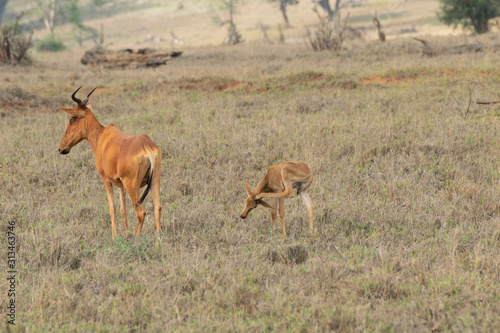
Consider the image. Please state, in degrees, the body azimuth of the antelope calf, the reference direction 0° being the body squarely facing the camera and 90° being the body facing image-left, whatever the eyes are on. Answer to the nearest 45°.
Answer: approximately 90°

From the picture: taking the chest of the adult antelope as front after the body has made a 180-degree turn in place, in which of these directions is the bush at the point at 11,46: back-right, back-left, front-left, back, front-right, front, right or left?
back-left

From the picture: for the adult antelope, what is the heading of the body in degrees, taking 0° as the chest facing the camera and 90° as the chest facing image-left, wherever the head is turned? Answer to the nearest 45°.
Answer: approximately 135°

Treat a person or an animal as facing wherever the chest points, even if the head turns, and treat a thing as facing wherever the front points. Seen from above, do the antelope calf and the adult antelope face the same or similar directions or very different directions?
same or similar directions

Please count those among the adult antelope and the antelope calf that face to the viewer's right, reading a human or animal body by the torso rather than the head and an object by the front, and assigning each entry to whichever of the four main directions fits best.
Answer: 0

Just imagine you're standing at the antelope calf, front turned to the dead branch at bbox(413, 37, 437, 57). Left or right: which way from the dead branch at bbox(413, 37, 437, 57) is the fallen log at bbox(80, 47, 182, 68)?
left

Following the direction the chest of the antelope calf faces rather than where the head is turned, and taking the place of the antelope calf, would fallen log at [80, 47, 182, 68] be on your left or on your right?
on your right

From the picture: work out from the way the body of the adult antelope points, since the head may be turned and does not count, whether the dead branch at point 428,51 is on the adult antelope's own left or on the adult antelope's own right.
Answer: on the adult antelope's own right

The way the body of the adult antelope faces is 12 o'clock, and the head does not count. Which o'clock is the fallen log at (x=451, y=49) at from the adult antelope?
The fallen log is roughly at 3 o'clock from the adult antelope.

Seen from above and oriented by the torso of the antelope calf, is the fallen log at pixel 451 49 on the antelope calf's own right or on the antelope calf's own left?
on the antelope calf's own right

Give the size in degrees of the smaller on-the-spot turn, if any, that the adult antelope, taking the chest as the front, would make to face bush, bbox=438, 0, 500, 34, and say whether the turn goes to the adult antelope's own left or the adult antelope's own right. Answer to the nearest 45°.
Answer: approximately 90° to the adult antelope's own right
